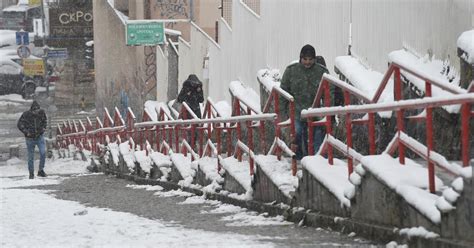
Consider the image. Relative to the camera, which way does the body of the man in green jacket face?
toward the camera

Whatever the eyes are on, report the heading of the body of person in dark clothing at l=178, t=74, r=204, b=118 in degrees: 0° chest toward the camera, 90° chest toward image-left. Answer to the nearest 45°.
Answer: approximately 0°

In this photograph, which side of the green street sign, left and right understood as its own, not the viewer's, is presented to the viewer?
front
